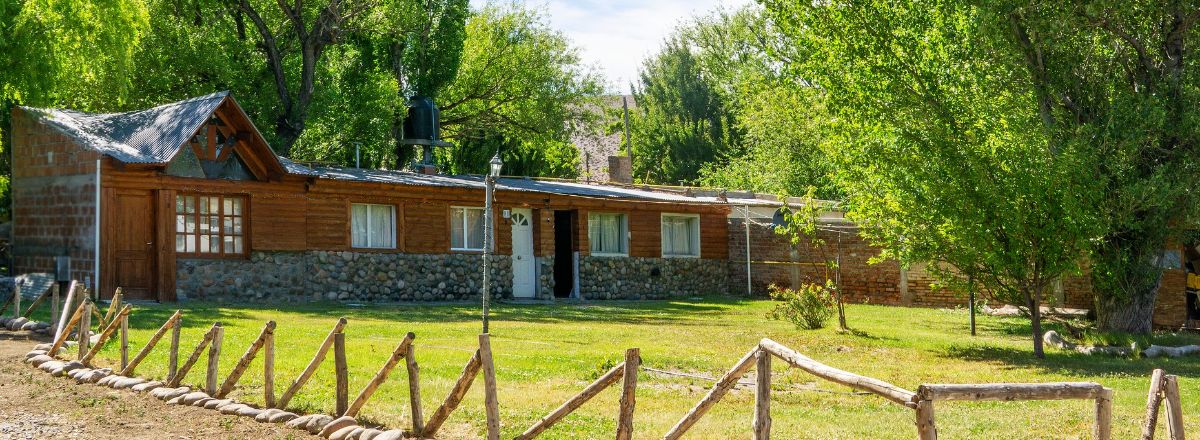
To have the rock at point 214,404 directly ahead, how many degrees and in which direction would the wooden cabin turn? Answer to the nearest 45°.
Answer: approximately 45° to its right

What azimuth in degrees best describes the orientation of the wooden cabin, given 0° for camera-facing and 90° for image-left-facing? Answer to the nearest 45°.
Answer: approximately 315°

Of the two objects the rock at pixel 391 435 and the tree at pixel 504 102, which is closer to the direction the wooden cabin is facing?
the rock

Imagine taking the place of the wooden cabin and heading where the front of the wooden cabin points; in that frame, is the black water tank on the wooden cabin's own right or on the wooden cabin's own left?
on the wooden cabin's own left

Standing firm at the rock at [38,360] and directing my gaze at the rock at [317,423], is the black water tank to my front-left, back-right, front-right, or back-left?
back-left

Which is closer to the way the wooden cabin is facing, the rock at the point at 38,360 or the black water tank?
the rock

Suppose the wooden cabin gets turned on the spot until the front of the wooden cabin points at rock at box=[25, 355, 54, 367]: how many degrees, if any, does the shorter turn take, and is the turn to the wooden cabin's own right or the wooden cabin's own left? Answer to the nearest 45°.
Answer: approximately 45° to the wooden cabin's own right
